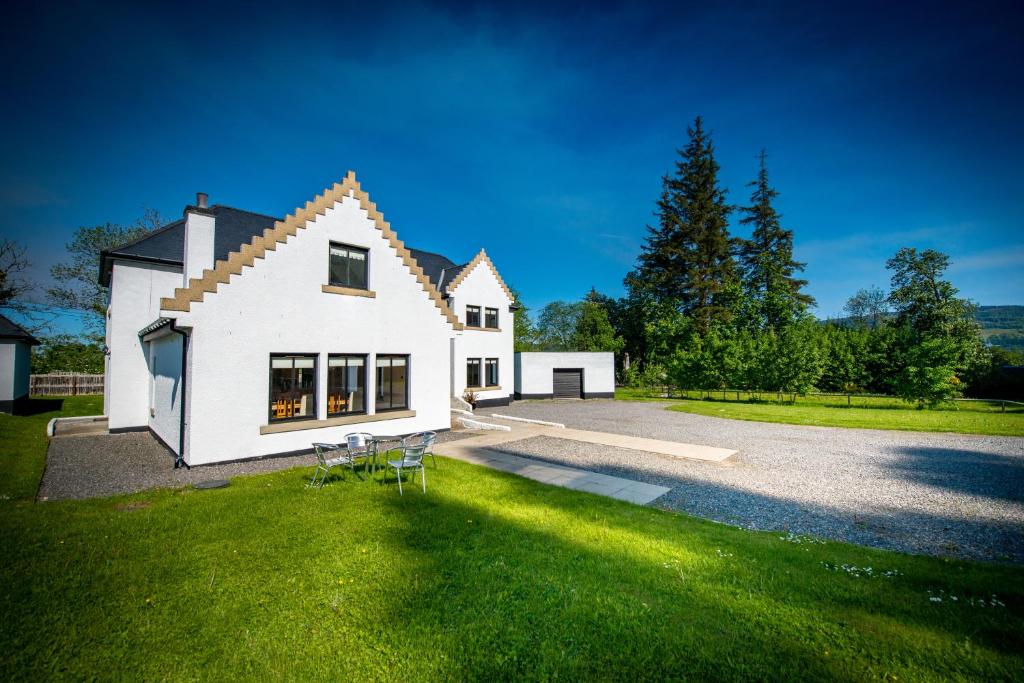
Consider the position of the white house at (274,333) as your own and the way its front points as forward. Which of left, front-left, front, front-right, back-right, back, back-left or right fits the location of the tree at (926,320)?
front-left

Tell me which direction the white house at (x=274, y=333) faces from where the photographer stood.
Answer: facing the viewer and to the right of the viewer

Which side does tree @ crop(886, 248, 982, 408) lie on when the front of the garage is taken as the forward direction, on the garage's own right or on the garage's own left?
on the garage's own left

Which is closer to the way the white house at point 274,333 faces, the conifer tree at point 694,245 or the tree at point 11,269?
the conifer tree

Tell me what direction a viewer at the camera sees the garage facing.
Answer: facing the viewer

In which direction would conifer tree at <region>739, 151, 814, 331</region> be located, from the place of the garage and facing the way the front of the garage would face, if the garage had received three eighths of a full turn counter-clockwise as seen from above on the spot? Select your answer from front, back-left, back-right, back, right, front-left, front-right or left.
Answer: front

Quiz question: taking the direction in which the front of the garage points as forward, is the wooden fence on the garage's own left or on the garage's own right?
on the garage's own right

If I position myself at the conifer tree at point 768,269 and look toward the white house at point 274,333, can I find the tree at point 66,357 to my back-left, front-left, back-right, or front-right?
front-right

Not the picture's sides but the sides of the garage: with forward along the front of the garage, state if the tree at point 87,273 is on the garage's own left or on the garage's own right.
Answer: on the garage's own right

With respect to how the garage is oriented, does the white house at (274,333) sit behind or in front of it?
in front

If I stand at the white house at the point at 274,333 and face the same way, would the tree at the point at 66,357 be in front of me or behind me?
behind

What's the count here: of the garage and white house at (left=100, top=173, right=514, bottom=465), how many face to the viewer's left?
0
